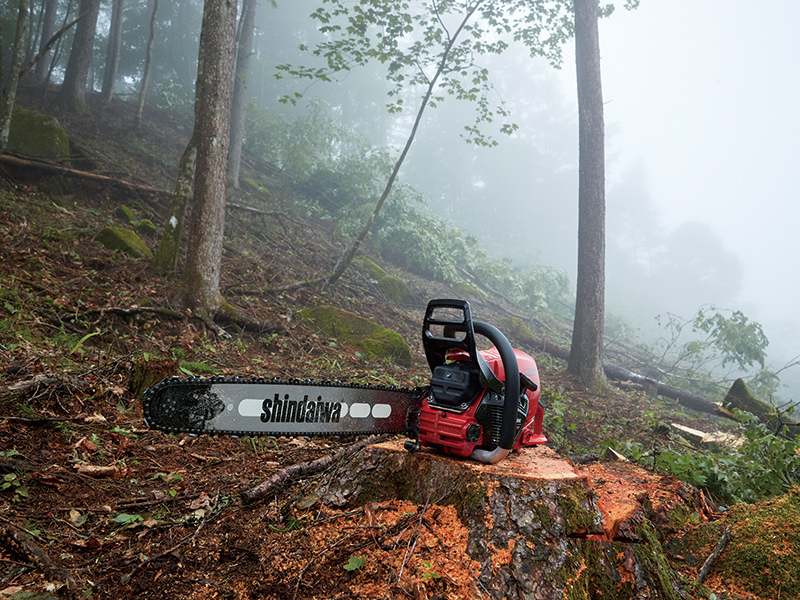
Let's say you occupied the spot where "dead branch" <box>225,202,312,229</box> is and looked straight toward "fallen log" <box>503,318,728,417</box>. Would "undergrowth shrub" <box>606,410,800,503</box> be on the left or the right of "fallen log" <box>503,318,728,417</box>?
right

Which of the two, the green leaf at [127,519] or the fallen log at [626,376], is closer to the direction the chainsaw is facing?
the green leaf

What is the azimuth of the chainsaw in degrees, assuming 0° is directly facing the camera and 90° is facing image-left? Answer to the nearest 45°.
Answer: approximately 45°

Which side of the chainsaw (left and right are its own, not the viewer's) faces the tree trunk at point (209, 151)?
right

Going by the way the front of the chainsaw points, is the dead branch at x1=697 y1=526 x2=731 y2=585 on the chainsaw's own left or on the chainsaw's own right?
on the chainsaw's own left

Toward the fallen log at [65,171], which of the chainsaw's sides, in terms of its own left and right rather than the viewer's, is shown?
right
